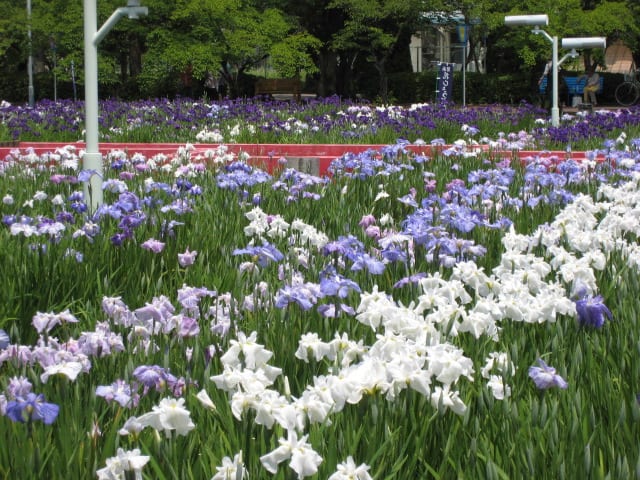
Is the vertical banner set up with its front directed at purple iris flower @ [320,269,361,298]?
yes

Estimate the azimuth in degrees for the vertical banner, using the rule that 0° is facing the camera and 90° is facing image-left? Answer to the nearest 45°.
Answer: approximately 0°

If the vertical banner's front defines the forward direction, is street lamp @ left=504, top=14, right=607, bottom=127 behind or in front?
in front

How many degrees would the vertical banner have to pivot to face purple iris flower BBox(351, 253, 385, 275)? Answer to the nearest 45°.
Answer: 0° — it already faces it

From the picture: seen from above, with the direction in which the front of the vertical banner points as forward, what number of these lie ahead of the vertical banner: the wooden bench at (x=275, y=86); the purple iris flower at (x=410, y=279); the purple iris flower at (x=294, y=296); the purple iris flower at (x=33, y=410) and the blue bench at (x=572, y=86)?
3

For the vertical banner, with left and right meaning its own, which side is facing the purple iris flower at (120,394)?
front

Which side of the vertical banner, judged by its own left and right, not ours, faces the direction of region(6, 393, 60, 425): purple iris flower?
front

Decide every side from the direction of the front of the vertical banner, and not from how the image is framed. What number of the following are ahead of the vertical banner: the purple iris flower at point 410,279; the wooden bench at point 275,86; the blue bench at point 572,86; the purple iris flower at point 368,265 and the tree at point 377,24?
2

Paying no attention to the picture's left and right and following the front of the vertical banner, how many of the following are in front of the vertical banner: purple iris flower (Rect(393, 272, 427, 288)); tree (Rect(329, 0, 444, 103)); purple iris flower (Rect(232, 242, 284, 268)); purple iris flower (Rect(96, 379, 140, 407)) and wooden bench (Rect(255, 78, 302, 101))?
3

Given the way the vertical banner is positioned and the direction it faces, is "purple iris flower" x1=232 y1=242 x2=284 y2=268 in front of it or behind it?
in front

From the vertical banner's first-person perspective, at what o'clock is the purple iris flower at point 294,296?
The purple iris flower is roughly at 12 o'clock from the vertical banner.

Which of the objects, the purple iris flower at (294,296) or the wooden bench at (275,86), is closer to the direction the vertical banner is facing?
the purple iris flower

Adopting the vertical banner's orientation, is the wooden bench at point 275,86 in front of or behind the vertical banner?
behind
